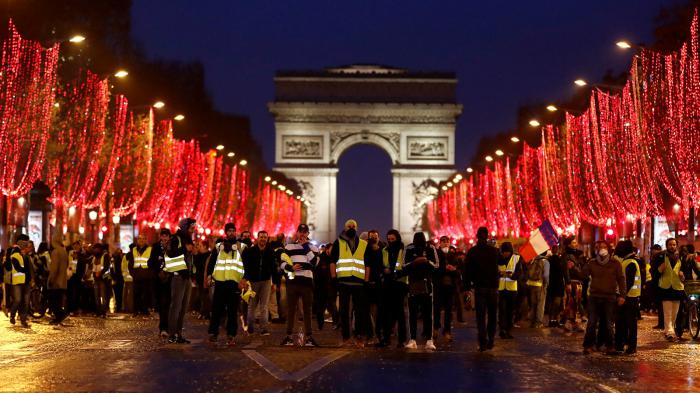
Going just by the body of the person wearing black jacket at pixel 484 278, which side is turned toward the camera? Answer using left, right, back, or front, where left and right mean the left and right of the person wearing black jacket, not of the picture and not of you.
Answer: back

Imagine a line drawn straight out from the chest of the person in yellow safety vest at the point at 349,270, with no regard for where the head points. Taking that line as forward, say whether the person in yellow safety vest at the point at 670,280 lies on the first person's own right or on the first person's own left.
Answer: on the first person's own left

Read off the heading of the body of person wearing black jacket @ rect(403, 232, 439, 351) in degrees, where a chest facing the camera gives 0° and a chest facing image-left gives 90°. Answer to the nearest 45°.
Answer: approximately 0°

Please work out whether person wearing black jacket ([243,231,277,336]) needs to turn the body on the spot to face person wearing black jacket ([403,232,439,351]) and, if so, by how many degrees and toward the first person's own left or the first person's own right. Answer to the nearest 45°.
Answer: approximately 45° to the first person's own left

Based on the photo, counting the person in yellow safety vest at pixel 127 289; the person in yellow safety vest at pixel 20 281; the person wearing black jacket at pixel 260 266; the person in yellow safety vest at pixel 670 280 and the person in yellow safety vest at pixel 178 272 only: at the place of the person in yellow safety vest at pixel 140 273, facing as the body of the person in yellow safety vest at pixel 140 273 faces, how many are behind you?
1

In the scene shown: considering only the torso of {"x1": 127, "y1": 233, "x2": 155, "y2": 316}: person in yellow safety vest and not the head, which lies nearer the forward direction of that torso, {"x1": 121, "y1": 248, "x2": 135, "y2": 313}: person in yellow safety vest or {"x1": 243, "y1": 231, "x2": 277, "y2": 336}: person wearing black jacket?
the person wearing black jacket

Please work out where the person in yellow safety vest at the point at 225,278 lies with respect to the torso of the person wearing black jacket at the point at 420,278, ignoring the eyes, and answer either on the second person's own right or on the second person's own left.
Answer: on the second person's own right

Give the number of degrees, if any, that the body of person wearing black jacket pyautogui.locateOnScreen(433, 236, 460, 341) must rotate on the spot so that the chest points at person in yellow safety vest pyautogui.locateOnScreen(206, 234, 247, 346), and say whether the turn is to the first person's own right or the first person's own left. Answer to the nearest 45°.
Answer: approximately 45° to the first person's own right

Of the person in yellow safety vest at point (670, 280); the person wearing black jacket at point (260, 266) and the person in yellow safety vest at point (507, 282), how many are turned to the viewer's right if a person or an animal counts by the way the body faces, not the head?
0

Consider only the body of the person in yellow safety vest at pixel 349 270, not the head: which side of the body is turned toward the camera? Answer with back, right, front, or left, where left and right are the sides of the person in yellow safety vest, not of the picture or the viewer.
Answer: front

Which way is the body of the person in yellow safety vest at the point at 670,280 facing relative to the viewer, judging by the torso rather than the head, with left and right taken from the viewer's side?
facing the viewer
